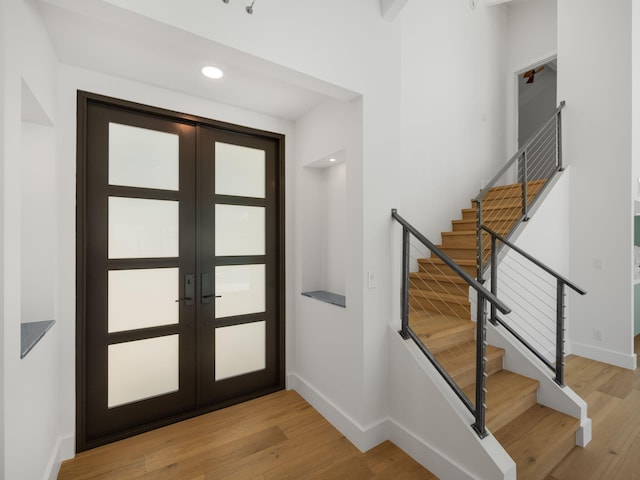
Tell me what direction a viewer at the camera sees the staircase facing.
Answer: facing the viewer and to the right of the viewer

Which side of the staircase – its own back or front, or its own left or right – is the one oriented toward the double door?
right
